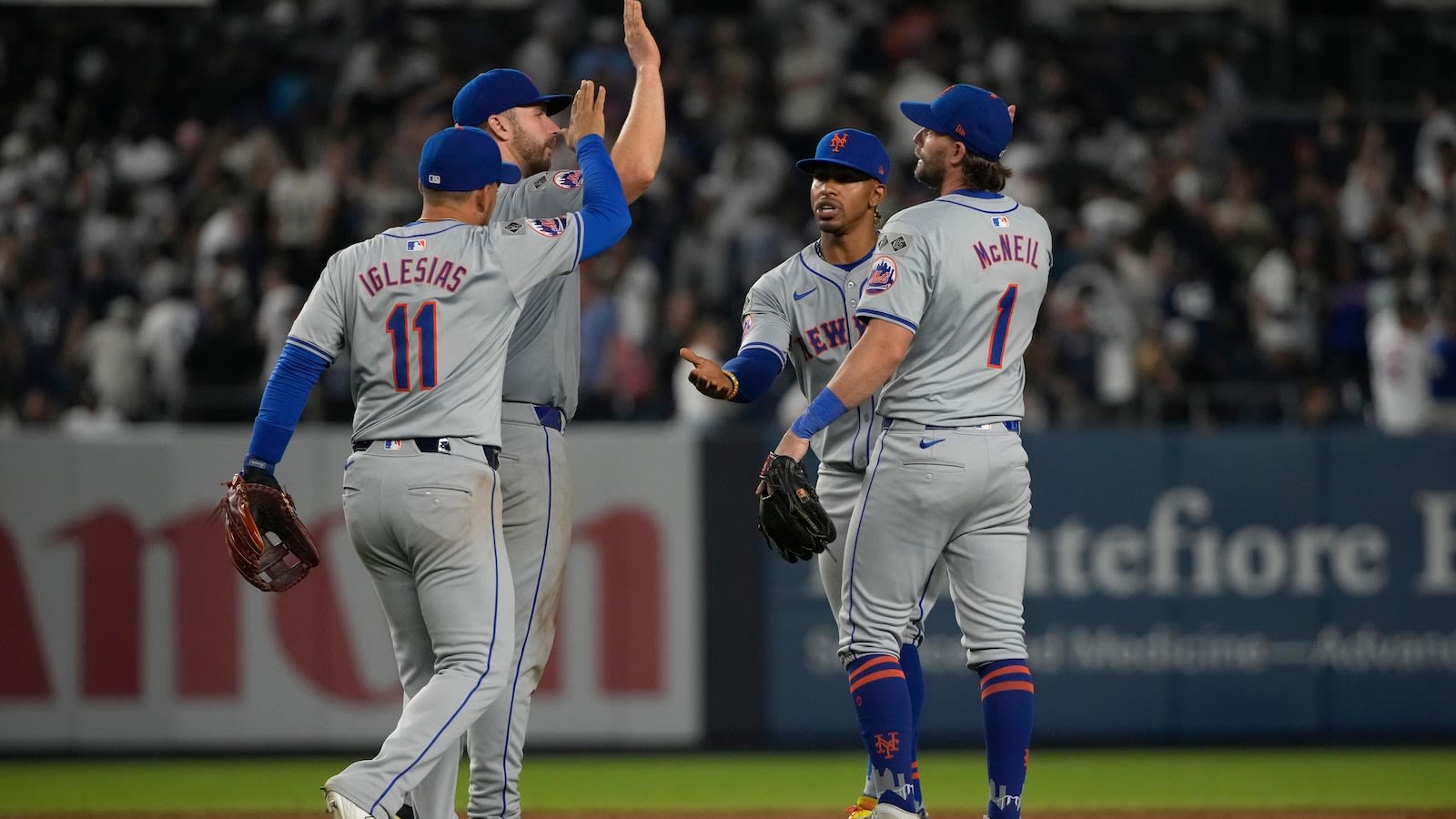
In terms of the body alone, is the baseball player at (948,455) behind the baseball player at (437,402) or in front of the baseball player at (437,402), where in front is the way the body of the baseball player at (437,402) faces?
in front

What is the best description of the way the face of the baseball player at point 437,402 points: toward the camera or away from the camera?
away from the camera

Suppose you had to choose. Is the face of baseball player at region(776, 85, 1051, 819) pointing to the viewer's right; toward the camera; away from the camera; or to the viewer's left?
to the viewer's left

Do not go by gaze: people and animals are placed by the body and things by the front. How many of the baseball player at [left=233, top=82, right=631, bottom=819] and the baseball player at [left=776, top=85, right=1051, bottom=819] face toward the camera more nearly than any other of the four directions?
0

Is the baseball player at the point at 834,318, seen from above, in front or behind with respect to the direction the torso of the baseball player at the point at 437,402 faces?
in front

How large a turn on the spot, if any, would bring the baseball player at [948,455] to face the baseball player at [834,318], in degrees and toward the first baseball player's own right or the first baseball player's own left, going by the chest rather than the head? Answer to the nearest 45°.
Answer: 0° — they already face them

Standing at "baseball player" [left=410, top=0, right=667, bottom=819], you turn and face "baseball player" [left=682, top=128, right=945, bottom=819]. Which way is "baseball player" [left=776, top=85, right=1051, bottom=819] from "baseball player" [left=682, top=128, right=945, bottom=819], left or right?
right

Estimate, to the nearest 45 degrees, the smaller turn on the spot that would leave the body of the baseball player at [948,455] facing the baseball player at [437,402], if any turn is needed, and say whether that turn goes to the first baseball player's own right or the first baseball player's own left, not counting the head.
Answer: approximately 45° to the first baseball player's own left

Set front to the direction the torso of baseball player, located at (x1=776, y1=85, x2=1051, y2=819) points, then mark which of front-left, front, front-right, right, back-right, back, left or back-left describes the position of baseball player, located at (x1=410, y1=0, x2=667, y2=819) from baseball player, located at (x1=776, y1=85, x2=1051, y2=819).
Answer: front-left

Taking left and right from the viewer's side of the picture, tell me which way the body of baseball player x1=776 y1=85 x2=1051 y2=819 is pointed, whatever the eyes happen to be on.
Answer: facing away from the viewer and to the left of the viewer

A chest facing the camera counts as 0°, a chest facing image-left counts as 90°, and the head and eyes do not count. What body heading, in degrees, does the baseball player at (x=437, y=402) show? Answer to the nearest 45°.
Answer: approximately 225°
